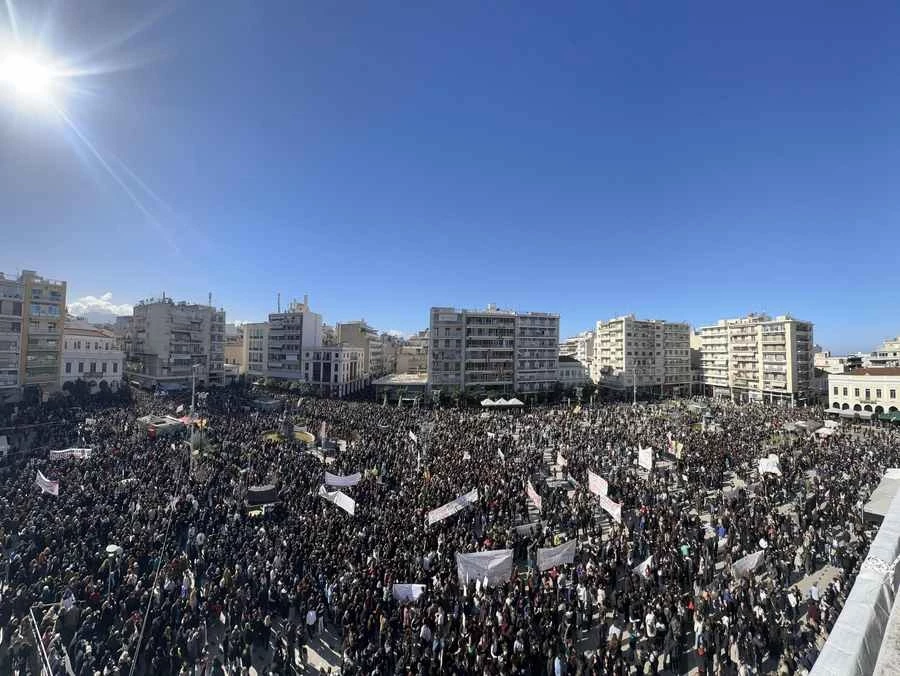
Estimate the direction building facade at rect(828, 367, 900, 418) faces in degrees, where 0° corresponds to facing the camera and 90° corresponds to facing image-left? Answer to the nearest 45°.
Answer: approximately 45°

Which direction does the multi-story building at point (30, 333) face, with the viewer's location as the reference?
facing the viewer and to the right of the viewer

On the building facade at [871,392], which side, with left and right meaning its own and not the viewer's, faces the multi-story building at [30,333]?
front

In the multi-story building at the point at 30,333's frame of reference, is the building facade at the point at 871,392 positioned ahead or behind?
ahead

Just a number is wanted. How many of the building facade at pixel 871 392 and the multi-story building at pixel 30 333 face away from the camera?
0

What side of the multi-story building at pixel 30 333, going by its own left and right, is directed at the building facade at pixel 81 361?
left
